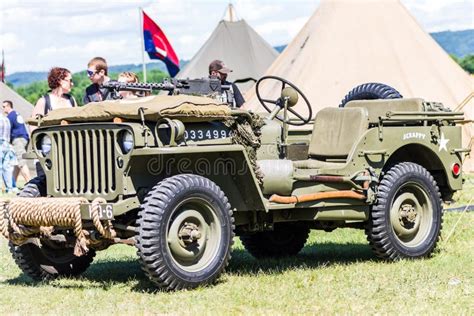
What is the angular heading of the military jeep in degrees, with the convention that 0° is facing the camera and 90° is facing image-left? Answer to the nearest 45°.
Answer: approximately 45°

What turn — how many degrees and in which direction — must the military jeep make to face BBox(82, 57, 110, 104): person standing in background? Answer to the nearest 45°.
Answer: approximately 90° to its right

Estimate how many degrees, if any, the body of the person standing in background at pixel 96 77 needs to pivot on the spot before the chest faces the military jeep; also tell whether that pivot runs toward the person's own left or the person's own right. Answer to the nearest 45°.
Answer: approximately 90° to the person's own left

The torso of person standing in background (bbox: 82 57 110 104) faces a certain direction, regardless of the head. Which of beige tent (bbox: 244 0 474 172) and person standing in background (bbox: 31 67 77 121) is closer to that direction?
the person standing in background

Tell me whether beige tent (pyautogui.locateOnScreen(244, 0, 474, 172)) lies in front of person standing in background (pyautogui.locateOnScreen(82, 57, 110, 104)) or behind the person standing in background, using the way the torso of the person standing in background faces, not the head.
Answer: behind

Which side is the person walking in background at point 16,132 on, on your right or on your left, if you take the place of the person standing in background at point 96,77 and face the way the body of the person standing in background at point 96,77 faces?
on your right
